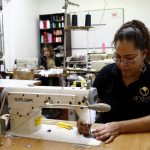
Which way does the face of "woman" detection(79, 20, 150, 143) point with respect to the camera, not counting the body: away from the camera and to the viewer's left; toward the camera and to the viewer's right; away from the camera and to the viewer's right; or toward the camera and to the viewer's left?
toward the camera and to the viewer's left

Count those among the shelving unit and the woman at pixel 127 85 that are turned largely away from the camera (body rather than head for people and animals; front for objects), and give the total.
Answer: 0

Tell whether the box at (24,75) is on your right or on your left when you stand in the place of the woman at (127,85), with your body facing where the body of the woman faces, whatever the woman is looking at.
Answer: on your right

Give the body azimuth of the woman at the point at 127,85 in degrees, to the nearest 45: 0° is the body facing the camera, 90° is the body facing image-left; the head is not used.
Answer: approximately 45°

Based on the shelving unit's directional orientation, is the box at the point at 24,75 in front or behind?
in front

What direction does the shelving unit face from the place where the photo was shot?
facing the viewer and to the left of the viewer

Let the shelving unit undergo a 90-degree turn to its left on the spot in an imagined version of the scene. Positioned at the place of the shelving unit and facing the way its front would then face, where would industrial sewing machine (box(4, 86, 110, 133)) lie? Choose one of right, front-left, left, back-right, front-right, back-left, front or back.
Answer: front-right
